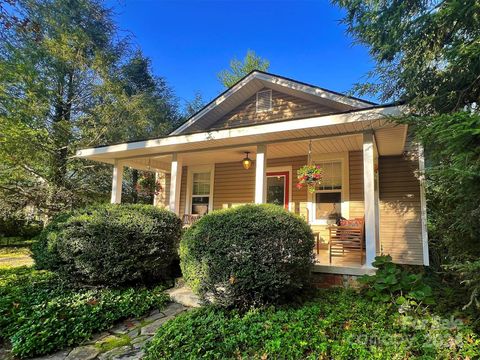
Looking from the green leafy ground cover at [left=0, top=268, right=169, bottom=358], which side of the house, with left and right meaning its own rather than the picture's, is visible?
front

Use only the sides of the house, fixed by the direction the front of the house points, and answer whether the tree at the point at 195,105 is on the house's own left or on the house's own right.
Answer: on the house's own right

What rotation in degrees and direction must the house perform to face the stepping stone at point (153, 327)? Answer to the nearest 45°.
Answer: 0° — it already faces it

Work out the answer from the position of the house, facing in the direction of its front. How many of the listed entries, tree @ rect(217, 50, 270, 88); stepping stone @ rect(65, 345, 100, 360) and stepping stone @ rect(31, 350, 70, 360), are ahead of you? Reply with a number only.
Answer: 2

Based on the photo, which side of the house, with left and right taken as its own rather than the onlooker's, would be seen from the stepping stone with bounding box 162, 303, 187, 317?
front

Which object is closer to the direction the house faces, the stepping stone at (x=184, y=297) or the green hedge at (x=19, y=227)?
the stepping stone

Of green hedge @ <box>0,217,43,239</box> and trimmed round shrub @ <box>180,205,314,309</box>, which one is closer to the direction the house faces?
the trimmed round shrub

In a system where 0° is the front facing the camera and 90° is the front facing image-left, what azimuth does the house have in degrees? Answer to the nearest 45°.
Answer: approximately 45°

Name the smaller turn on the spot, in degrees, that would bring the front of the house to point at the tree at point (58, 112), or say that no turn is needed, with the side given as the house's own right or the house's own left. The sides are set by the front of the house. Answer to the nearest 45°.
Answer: approximately 90° to the house's own right

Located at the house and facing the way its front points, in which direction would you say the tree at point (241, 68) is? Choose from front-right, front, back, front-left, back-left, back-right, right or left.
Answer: back-right

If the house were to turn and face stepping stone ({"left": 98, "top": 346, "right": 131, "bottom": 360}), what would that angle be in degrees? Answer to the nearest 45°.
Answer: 0° — it already faces it

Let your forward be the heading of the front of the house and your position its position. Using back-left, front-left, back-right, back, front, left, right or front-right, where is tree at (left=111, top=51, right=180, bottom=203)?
right

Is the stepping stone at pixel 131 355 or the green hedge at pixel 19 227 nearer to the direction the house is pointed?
the stepping stone

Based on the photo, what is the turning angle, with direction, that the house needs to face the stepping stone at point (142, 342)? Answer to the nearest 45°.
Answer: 0° — it already faces it

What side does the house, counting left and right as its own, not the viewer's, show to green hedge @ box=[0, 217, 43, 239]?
right
